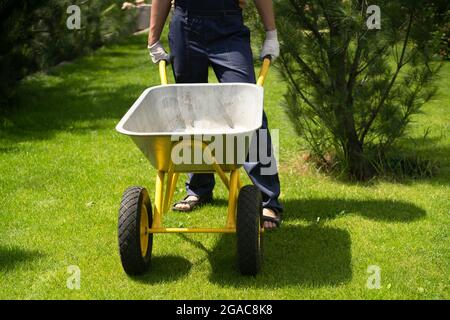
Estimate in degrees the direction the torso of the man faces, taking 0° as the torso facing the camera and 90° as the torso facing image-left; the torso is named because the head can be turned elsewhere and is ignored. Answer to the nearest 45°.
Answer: approximately 0°

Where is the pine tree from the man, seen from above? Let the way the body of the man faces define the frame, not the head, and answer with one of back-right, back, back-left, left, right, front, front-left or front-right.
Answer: back-left

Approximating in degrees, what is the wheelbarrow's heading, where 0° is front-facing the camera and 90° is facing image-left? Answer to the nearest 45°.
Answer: approximately 0°

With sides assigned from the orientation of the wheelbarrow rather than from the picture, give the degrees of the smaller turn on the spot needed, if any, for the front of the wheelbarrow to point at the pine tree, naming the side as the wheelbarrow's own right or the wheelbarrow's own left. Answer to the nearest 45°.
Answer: approximately 135° to the wheelbarrow's own left
